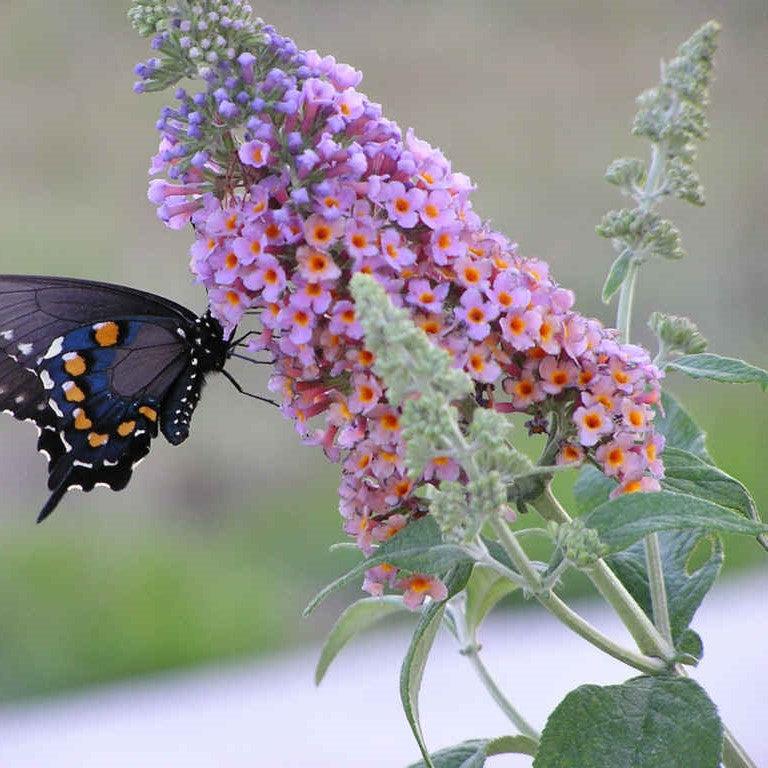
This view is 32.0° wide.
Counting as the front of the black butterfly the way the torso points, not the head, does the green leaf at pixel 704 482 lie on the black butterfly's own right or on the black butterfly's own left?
on the black butterfly's own right

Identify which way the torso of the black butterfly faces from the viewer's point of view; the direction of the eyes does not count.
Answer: to the viewer's right

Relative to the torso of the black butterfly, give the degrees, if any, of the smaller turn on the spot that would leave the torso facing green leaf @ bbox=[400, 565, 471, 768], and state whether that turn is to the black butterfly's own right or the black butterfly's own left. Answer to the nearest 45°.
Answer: approximately 45° to the black butterfly's own right

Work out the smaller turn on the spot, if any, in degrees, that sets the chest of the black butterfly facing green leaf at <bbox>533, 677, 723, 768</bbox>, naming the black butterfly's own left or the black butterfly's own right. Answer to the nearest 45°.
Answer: approximately 45° to the black butterfly's own right
